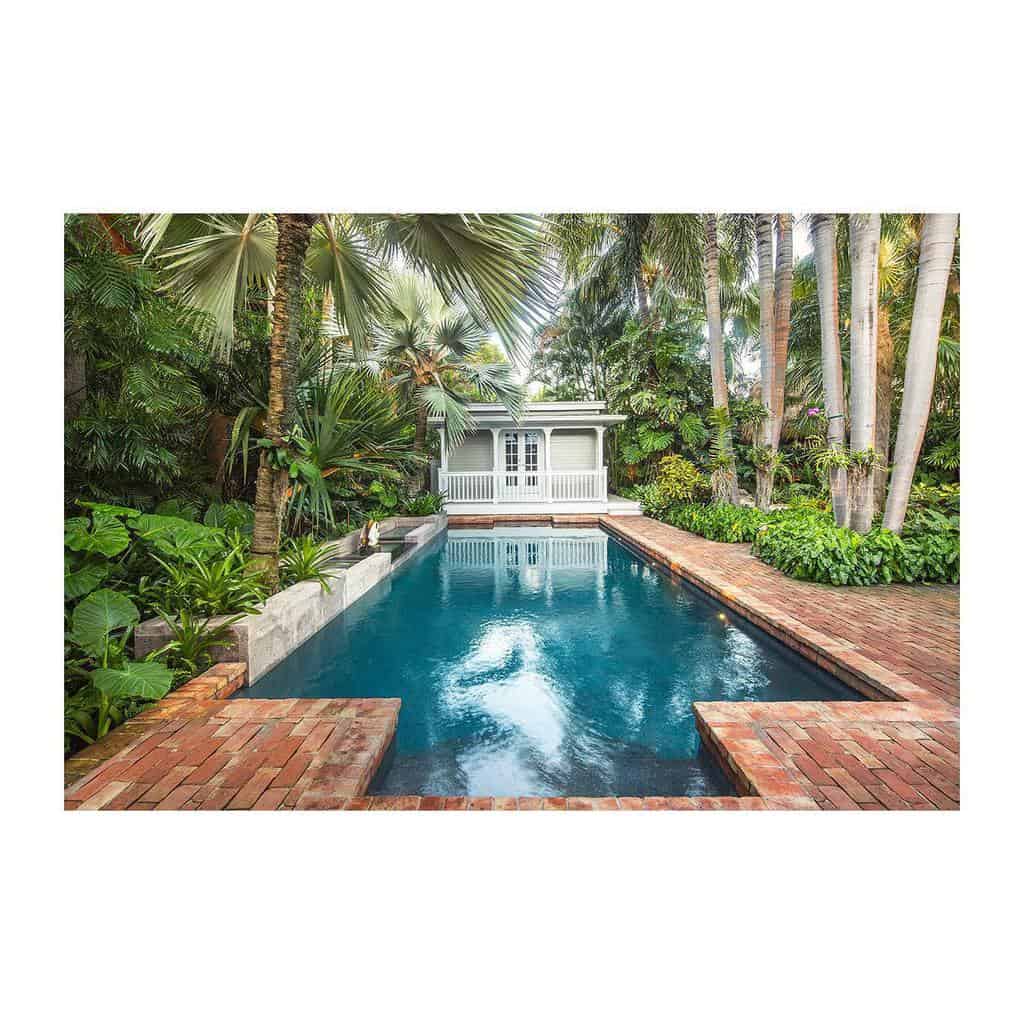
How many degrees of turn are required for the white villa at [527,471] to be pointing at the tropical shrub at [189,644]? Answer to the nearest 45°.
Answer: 0° — it already faces it

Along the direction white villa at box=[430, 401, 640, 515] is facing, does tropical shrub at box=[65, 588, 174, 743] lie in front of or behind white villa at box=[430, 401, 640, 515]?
in front

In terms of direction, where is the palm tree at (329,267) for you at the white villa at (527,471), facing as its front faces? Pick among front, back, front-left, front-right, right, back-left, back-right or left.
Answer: front

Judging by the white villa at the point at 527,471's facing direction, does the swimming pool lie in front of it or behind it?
in front

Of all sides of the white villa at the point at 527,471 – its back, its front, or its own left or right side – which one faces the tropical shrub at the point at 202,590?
front

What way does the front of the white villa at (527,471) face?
toward the camera
